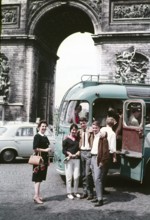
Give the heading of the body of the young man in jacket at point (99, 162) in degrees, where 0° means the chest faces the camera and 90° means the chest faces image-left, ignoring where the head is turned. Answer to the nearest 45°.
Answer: approximately 45°

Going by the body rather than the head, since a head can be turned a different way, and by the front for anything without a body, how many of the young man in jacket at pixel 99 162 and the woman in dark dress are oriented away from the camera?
0

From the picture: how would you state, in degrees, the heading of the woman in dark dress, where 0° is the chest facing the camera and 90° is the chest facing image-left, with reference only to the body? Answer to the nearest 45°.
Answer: approximately 315°

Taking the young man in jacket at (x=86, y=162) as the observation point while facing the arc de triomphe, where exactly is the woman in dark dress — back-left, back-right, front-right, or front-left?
back-left

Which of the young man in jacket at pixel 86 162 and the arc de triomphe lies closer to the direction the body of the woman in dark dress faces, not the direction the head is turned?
the young man in jacket

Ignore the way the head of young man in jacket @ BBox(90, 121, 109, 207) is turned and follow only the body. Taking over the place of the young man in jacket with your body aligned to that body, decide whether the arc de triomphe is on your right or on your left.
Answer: on your right

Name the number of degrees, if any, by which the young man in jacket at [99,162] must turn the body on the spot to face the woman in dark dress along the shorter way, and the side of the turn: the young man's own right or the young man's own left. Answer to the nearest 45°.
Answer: approximately 45° to the young man's own right

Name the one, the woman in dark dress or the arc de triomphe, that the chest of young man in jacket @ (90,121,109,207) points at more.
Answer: the woman in dark dress

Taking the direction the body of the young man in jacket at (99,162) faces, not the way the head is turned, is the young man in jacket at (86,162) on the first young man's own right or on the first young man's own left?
on the first young man's own right

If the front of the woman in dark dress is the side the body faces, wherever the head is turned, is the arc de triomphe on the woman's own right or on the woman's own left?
on the woman's own left

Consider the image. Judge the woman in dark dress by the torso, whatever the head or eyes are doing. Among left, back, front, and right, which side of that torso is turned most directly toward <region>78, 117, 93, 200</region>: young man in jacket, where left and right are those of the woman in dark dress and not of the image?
left
